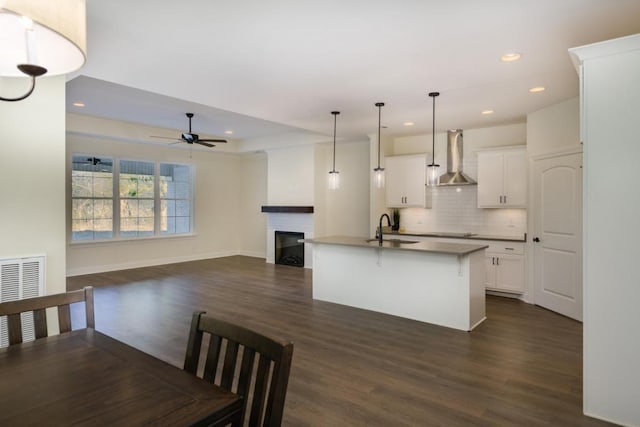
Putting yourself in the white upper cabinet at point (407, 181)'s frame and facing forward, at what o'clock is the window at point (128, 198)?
The window is roughly at 3 o'clock from the white upper cabinet.

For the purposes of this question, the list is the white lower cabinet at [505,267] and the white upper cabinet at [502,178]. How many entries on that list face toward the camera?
2

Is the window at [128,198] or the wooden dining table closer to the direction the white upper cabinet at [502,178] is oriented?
the wooden dining table

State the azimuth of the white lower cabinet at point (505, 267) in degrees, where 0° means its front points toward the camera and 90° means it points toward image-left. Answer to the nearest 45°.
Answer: approximately 0°

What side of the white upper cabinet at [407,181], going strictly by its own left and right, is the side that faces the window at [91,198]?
right

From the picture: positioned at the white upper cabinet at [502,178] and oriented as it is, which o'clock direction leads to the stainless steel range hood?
The stainless steel range hood is roughly at 4 o'clock from the white upper cabinet.

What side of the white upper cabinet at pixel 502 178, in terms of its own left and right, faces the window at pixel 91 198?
right

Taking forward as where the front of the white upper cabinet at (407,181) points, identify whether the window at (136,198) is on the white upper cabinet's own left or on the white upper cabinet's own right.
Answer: on the white upper cabinet's own right

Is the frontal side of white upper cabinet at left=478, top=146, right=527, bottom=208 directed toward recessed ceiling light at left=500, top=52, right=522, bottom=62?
yes
